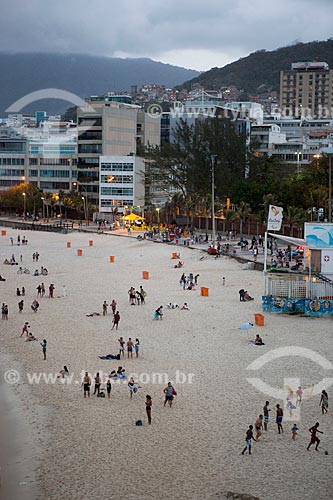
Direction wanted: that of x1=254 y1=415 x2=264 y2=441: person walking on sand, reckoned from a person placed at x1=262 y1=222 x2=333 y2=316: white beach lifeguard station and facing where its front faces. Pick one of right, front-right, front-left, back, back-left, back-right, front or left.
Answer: front

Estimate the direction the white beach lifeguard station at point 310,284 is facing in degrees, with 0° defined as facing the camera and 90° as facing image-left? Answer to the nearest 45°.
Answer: approximately 90°

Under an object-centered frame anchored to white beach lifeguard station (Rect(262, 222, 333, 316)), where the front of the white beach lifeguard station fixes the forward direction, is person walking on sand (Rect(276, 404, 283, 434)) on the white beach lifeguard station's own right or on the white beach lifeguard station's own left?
on the white beach lifeguard station's own left

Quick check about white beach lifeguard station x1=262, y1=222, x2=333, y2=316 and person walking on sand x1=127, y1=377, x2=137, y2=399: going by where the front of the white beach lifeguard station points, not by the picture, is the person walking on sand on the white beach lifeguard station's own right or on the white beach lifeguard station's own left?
on the white beach lifeguard station's own left
